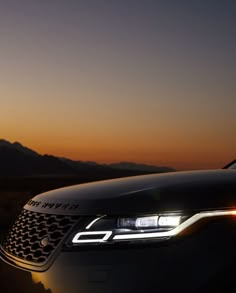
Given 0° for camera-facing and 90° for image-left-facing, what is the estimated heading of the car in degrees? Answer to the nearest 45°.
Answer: approximately 45°
